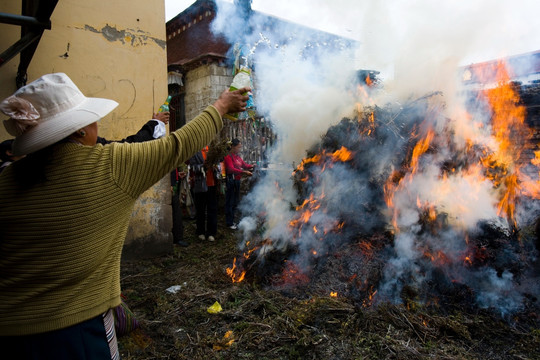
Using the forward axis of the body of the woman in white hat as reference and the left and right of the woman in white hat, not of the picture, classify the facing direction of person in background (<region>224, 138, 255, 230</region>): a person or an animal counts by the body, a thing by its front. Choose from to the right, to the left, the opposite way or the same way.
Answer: to the right

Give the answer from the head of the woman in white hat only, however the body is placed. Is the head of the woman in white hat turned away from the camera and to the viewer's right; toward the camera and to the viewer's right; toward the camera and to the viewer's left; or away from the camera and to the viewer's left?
away from the camera and to the viewer's right

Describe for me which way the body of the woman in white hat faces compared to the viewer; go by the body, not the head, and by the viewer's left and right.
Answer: facing away from the viewer and to the right of the viewer

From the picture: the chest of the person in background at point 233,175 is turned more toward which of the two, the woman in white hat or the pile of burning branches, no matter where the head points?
the pile of burning branches

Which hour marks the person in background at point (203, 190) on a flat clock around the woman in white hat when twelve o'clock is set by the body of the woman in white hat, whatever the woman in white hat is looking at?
The person in background is roughly at 11 o'clock from the woman in white hat.

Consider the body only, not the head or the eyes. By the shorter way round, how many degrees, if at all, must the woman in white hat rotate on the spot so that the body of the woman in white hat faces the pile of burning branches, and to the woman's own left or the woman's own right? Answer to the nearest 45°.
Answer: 0° — they already face it
